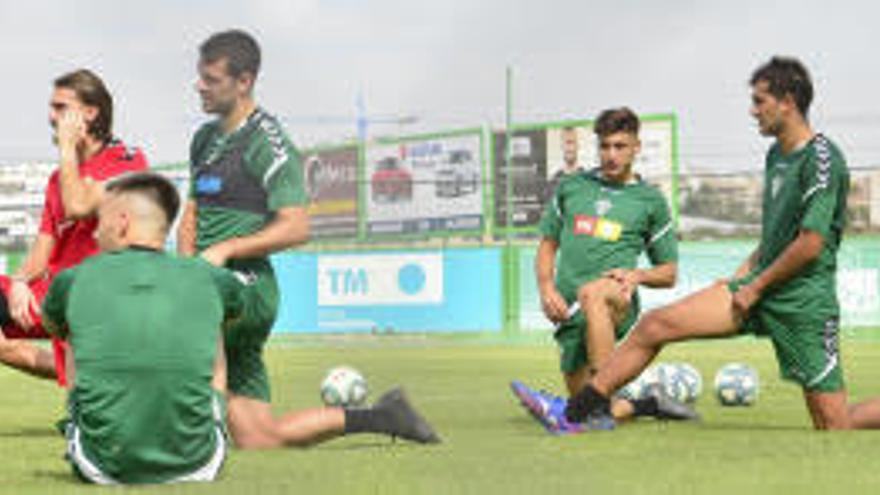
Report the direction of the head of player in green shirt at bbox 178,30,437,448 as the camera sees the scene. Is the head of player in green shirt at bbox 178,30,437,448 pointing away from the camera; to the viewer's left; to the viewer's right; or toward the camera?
to the viewer's left

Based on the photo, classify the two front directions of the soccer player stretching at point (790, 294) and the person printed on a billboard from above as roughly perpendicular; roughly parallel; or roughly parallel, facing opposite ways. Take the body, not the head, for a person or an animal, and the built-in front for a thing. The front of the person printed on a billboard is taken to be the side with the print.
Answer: roughly perpendicular

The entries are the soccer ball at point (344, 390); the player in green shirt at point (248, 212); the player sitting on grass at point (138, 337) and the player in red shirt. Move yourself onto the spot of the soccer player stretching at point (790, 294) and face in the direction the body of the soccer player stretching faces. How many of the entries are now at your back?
0

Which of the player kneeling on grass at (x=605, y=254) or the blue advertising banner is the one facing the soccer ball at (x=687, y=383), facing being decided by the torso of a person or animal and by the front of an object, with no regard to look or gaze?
the blue advertising banner

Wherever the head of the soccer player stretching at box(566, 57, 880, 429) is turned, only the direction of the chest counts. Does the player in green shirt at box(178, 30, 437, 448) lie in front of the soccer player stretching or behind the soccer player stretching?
in front

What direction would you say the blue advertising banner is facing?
toward the camera

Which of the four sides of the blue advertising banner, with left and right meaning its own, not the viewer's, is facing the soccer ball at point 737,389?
front

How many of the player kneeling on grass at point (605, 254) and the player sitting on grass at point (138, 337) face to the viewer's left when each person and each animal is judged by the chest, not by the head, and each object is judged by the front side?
0

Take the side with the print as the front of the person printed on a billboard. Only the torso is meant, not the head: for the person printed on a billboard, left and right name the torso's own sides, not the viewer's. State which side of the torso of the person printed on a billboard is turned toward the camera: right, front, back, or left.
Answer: front

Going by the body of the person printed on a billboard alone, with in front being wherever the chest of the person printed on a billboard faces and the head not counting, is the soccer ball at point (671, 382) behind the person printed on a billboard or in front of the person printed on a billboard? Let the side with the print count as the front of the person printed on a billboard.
in front

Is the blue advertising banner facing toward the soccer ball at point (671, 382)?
yes

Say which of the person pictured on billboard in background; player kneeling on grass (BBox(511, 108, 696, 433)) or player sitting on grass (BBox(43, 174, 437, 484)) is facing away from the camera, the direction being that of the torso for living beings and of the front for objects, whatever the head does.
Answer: player sitting on grass (BBox(43, 174, 437, 484))

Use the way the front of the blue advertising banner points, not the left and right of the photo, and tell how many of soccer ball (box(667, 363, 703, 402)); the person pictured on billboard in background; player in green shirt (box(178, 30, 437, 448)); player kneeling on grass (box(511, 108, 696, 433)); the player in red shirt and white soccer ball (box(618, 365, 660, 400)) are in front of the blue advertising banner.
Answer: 5

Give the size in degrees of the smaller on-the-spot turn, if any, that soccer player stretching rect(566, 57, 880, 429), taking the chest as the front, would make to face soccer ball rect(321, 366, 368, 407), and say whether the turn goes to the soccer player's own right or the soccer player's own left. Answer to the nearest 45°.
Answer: approximately 45° to the soccer player's own right

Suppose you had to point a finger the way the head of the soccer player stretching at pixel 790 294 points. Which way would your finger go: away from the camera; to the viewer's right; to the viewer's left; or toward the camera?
to the viewer's left

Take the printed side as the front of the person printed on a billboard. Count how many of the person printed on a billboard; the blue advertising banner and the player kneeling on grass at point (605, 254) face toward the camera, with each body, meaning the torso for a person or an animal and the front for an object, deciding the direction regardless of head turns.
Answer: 3

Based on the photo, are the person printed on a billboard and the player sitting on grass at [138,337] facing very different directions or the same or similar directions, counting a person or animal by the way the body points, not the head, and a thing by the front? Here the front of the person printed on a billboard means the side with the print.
very different directions

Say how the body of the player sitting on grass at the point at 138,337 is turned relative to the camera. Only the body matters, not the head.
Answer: away from the camera

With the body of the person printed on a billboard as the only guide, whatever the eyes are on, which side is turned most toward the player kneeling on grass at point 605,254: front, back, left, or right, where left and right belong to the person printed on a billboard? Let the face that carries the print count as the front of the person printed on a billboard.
front

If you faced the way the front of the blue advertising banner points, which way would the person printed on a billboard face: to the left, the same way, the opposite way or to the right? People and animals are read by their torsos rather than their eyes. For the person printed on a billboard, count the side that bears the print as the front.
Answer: the same way

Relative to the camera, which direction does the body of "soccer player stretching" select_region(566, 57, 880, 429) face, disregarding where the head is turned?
to the viewer's left
